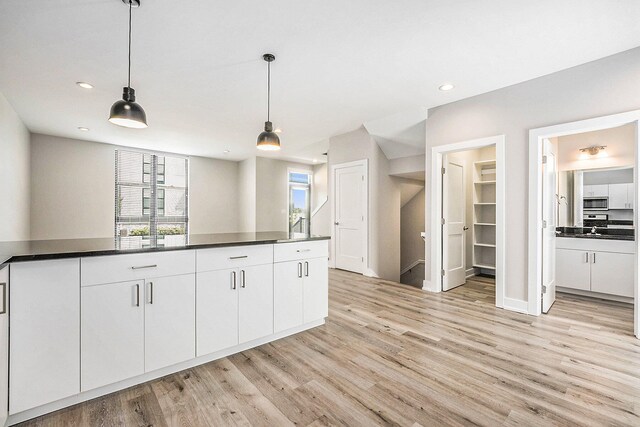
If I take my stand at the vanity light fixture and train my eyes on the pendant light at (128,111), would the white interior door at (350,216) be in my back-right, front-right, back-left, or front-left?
front-right

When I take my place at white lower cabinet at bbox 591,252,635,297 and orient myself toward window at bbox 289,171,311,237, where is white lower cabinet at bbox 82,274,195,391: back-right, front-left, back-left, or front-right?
front-left

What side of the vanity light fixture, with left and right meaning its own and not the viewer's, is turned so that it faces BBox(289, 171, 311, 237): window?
right

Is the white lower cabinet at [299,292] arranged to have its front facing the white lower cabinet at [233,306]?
no

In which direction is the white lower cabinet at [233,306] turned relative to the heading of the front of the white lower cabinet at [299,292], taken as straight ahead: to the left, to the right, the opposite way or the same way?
the same way

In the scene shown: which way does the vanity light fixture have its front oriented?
toward the camera

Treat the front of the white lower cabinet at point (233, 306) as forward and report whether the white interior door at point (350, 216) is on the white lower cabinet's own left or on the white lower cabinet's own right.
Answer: on the white lower cabinet's own left

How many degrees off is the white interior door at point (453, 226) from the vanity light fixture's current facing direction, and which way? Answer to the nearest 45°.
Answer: approximately 45° to its right

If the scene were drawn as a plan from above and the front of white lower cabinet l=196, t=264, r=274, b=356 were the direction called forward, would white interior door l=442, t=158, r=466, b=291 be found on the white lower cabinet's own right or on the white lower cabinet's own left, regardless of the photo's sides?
on the white lower cabinet's own left

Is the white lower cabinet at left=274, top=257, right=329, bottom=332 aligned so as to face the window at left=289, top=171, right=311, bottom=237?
no

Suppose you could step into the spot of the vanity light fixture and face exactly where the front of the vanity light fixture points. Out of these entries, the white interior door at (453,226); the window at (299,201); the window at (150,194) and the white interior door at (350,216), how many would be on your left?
0

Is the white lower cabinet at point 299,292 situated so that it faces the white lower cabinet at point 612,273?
no

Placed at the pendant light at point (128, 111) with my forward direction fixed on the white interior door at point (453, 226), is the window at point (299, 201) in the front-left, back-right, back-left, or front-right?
front-left

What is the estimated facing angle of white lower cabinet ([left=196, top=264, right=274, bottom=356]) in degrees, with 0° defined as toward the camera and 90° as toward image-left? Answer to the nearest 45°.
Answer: approximately 315°
